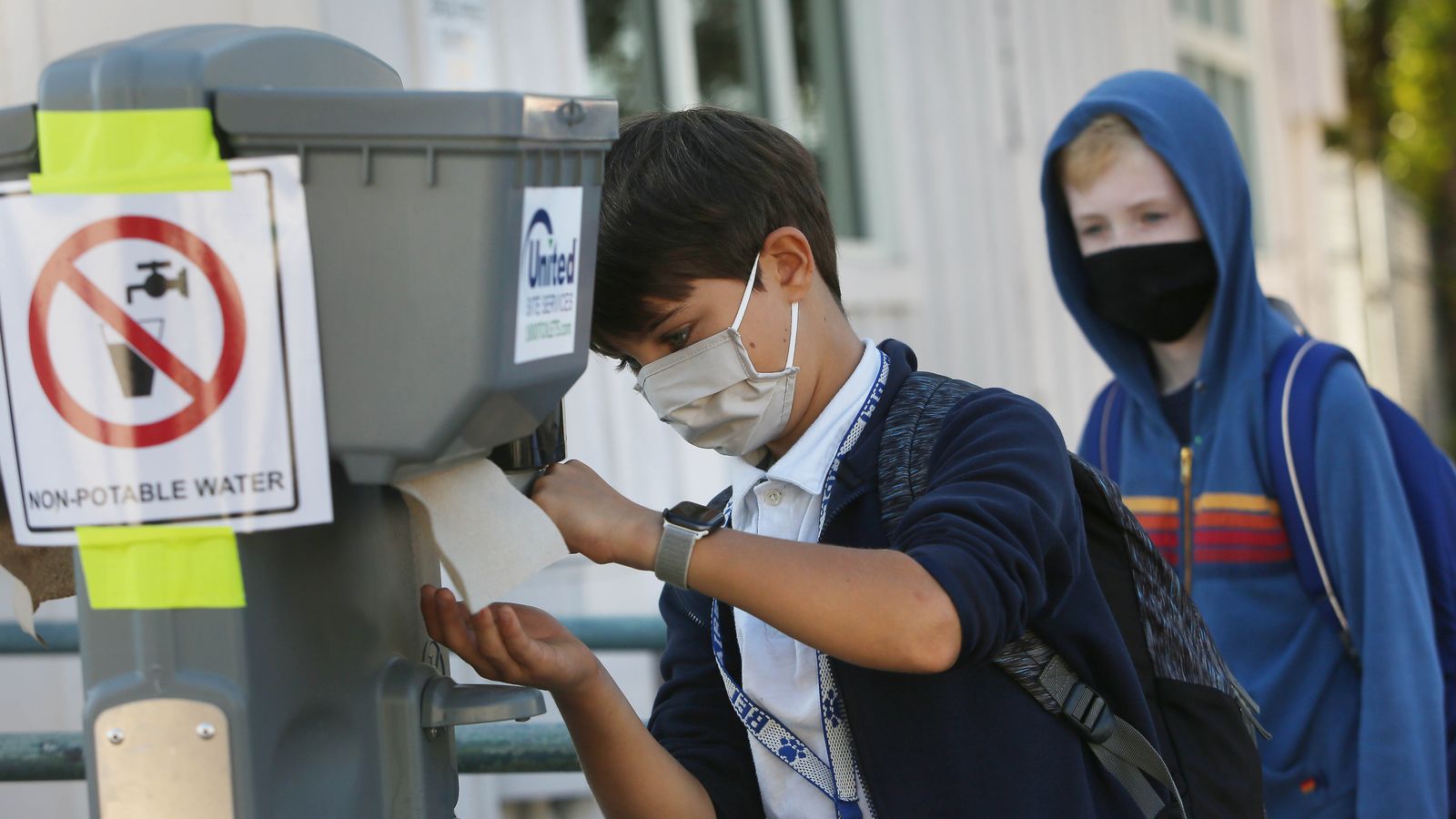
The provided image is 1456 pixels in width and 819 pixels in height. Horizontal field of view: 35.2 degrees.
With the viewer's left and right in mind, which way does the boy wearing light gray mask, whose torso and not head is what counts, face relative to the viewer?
facing the viewer and to the left of the viewer

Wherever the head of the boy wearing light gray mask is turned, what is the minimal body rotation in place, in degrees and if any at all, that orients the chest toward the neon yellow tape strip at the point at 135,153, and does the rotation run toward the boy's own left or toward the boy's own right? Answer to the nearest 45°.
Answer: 0° — they already face it

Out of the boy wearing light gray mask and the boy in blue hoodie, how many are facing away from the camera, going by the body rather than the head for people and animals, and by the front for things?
0

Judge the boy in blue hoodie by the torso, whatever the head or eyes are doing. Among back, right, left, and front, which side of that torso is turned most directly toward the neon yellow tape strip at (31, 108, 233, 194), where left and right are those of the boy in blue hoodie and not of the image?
front

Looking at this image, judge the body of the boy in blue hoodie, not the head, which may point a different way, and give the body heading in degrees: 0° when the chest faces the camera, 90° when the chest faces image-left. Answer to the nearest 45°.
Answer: approximately 45°

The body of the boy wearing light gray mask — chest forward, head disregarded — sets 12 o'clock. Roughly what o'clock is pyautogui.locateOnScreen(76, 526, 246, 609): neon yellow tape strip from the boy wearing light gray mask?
The neon yellow tape strip is roughly at 12 o'clock from the boy wearing light gray mask.

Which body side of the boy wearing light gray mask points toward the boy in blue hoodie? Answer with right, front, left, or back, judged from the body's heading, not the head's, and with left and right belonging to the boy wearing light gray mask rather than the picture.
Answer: back

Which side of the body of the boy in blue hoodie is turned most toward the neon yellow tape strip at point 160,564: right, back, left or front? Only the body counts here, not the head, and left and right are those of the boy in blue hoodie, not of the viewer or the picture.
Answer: front

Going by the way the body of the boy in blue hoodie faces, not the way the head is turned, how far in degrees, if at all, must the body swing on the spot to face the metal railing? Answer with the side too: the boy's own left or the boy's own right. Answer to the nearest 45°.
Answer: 0° — they already face it

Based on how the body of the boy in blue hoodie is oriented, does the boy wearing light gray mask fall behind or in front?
in front
